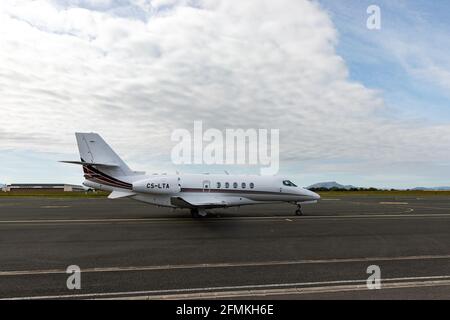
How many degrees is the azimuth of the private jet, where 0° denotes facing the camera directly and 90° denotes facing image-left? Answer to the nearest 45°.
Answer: approximately 270°
